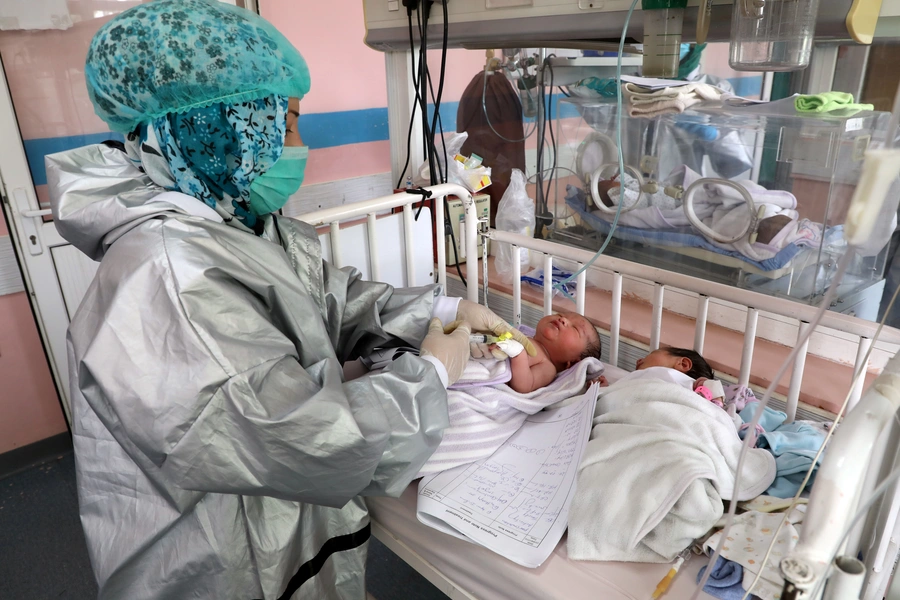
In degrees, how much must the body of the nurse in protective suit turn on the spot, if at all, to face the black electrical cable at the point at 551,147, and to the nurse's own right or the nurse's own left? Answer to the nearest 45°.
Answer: approximately 45° to the nurse's own left

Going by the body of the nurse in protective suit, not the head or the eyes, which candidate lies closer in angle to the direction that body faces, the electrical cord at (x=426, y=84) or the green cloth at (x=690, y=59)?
the green cloth

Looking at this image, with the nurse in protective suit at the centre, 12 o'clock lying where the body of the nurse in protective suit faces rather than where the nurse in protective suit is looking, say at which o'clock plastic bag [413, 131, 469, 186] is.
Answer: The plastic bag is roughly at 10 o'clock from the nurse in protective suit.

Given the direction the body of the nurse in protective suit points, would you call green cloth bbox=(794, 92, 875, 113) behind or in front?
in front

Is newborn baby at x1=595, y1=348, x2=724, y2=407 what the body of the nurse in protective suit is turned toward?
yes

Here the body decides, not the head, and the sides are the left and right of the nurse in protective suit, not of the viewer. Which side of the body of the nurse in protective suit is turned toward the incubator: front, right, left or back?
front

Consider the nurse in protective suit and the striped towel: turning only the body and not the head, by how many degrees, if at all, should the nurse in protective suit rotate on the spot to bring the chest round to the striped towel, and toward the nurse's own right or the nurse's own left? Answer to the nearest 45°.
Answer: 0° — they already face it

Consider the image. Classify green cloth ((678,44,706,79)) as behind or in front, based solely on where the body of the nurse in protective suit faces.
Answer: in front

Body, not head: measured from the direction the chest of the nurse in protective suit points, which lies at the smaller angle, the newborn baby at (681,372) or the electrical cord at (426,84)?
the newborn baby

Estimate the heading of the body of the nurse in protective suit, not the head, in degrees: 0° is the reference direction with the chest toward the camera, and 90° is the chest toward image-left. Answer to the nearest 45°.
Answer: approximately 270°

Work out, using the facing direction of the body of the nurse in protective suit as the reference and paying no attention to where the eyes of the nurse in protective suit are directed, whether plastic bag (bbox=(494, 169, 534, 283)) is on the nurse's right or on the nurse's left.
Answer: on the nurse's left

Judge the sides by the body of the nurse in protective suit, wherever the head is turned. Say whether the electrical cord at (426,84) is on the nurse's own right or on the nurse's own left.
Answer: on the nurse's own left
